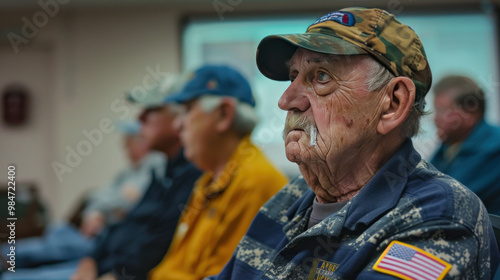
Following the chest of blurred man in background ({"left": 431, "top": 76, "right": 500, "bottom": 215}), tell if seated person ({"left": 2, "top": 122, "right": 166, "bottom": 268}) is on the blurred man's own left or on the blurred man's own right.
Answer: on the blurred man's own right

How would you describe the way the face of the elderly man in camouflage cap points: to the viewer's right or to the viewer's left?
to the viewer's left

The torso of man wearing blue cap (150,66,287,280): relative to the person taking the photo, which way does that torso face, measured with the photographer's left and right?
facing to the left of the viewer

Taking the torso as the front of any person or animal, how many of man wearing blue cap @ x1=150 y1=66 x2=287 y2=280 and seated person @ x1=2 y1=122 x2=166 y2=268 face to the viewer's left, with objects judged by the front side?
2

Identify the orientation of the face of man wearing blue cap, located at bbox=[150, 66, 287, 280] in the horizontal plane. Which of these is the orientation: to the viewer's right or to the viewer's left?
to the viewer's left

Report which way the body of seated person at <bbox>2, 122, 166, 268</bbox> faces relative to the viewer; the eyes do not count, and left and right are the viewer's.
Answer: facing to the left of the viewer
